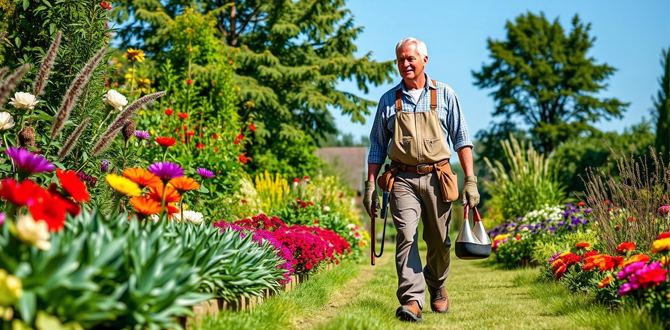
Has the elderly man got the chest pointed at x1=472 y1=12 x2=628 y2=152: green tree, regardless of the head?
no

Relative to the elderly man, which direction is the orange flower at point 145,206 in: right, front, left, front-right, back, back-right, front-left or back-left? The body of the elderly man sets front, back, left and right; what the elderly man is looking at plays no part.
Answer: front-right

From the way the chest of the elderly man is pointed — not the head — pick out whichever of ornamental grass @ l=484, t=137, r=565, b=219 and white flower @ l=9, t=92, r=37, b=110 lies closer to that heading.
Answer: the white flower

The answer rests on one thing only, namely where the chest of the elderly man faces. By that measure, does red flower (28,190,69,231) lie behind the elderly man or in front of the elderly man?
in front

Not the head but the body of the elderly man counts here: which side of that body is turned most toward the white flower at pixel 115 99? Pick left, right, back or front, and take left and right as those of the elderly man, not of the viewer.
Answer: right

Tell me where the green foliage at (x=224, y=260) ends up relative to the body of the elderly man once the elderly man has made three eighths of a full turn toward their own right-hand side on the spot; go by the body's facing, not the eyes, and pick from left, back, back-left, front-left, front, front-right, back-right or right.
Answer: left

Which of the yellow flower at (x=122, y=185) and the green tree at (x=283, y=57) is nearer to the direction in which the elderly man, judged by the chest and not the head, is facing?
the yellow flower

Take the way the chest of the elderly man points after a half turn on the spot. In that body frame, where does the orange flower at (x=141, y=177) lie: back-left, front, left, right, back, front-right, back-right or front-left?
back-left

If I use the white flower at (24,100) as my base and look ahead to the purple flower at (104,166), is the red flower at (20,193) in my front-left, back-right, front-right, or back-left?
back-right

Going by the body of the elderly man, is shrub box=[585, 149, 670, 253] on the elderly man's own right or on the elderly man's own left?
on the elderly man's own left

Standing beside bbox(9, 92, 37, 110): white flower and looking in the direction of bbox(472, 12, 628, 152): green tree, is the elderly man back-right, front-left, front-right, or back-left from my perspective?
front-right

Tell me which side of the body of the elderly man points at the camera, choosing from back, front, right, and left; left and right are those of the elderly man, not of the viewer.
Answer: front

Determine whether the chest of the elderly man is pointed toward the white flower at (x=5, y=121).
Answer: no

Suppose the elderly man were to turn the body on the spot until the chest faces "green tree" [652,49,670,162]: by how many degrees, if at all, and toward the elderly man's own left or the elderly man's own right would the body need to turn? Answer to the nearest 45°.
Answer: approximately 135° to the elderly man's own left

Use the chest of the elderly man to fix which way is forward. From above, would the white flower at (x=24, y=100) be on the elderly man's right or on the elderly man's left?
on the elderly man's right

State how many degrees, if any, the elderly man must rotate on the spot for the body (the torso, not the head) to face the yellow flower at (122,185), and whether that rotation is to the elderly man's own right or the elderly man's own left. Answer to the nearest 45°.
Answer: approximately 45° to the elderly man's own right
